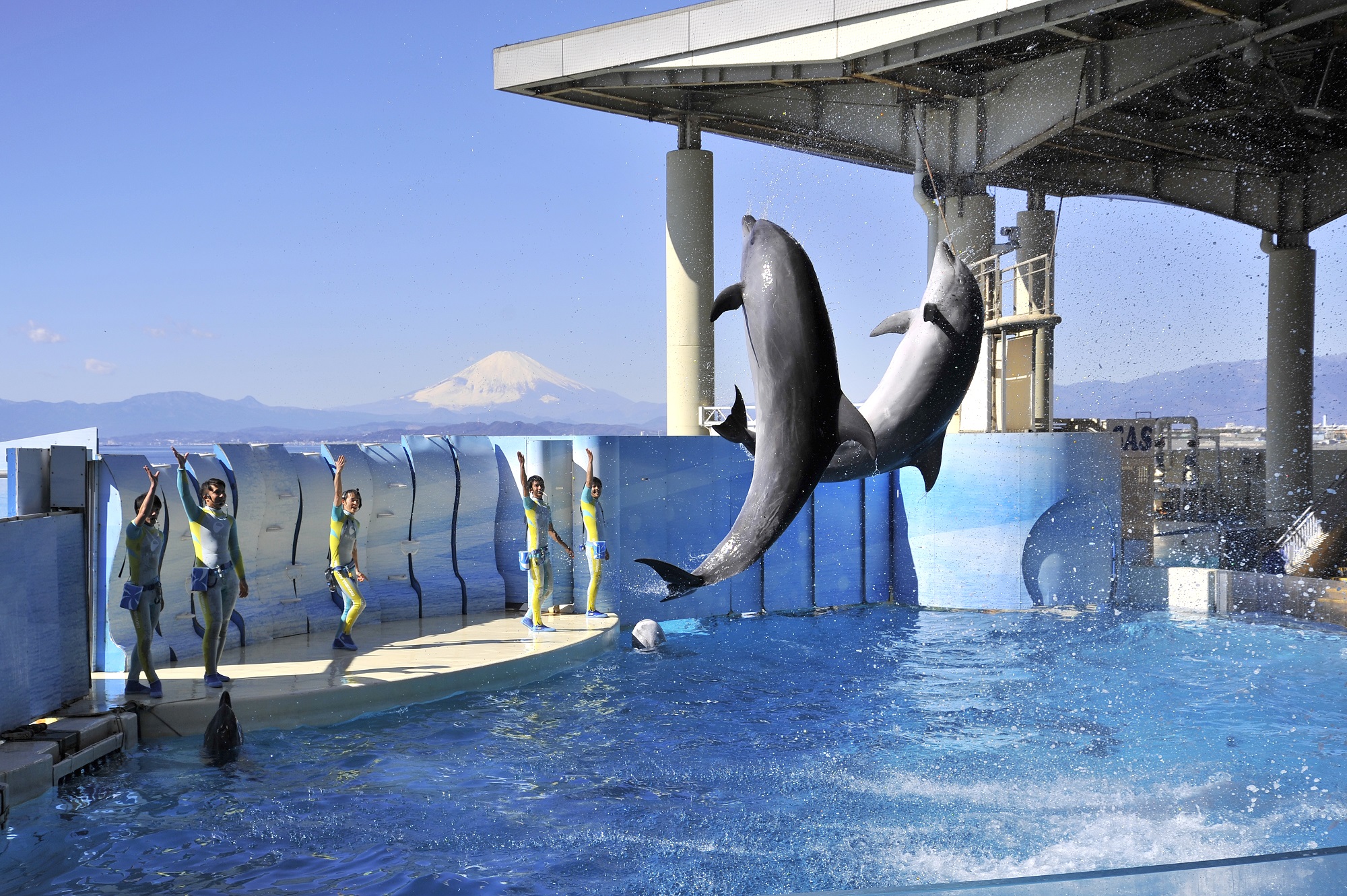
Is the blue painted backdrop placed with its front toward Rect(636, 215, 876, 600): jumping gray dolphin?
yes

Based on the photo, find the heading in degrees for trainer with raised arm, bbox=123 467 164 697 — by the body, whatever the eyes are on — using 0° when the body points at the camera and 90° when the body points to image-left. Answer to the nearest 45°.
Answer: approximately 315°

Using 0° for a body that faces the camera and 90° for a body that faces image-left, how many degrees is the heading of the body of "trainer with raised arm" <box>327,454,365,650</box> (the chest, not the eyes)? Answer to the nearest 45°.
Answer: approximately 315°

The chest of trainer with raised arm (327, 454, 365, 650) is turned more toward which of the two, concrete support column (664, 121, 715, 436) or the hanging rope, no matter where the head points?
the hanging rope

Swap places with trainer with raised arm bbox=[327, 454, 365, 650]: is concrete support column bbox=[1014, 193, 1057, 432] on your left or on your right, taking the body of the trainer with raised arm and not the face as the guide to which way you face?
on your left
